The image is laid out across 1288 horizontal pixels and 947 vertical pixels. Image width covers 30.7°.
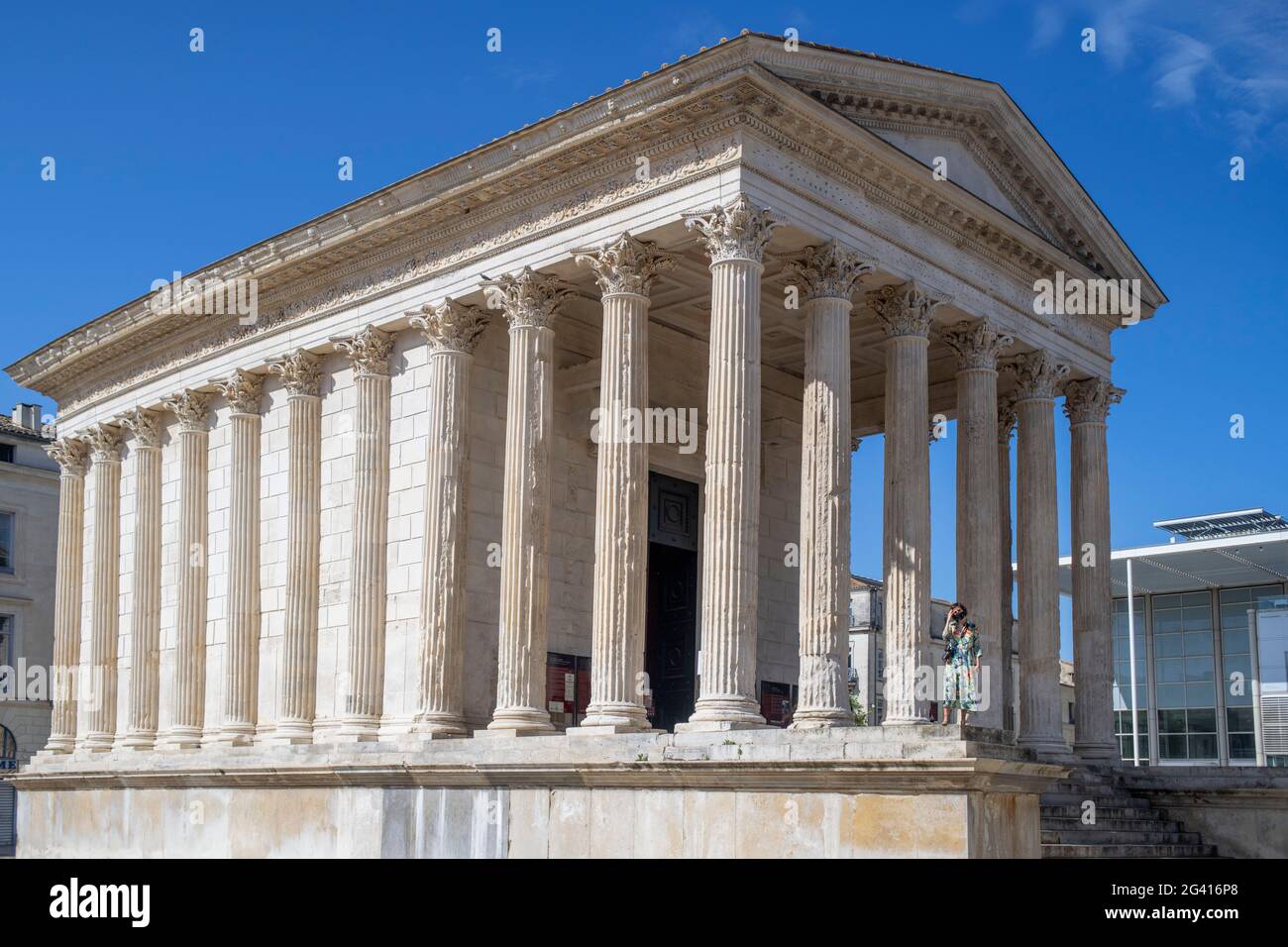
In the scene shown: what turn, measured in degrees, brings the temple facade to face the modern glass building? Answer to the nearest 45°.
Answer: approximately 90° to its left

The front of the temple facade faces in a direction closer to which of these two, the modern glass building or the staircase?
the staircase

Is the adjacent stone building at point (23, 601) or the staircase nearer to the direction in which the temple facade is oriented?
the staircase

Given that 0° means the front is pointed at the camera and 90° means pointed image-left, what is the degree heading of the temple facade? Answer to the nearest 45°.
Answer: approximately 315°

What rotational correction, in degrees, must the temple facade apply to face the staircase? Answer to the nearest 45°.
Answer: approximately 45° to its left
